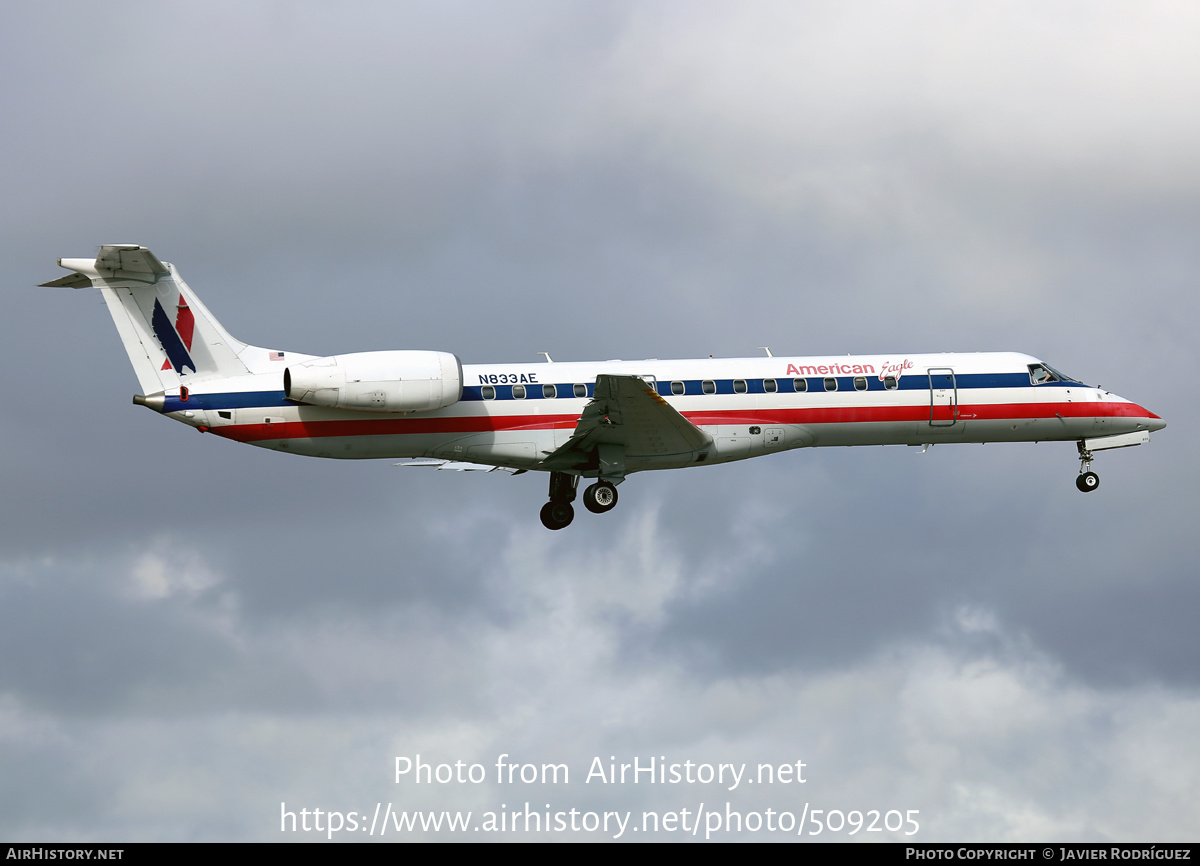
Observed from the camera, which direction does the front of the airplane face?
facing to the right of the viewer
